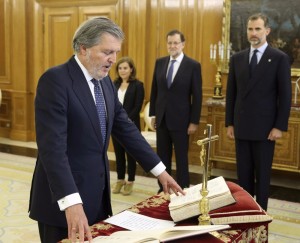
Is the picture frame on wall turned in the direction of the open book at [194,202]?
yes

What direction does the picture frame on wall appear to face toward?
toward the camera

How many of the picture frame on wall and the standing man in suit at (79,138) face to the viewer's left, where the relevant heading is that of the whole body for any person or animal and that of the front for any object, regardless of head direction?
0

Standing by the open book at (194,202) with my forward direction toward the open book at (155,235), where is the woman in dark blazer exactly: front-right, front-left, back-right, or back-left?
back-right

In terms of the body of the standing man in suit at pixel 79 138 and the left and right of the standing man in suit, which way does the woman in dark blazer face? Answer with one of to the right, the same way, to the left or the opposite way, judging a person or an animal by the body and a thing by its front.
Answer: to the right

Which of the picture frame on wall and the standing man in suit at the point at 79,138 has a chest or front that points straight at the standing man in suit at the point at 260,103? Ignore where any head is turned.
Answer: the picture frame on wall

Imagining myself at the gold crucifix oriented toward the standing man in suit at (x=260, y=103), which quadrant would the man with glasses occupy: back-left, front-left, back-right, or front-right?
front-left

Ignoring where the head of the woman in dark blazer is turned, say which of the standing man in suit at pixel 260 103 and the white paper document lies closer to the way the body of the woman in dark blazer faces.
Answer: the white paper document

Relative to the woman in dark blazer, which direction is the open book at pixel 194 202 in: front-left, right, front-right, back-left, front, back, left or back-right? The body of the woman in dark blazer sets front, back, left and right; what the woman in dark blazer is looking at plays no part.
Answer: front-left

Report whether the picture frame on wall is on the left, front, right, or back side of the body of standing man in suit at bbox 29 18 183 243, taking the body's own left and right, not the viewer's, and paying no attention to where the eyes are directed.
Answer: left

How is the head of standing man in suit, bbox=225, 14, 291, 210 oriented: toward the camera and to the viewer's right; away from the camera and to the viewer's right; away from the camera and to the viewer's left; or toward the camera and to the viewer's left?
toward the camera and to the viewer's left

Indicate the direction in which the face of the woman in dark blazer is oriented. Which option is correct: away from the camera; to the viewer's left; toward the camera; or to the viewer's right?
toward the camera

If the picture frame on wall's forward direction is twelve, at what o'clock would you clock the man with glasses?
The man with glasses is roughly at 1 o'clock from the picture frame on wall.

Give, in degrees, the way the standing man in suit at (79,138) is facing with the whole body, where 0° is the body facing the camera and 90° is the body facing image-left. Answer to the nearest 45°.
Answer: approximately 315°
